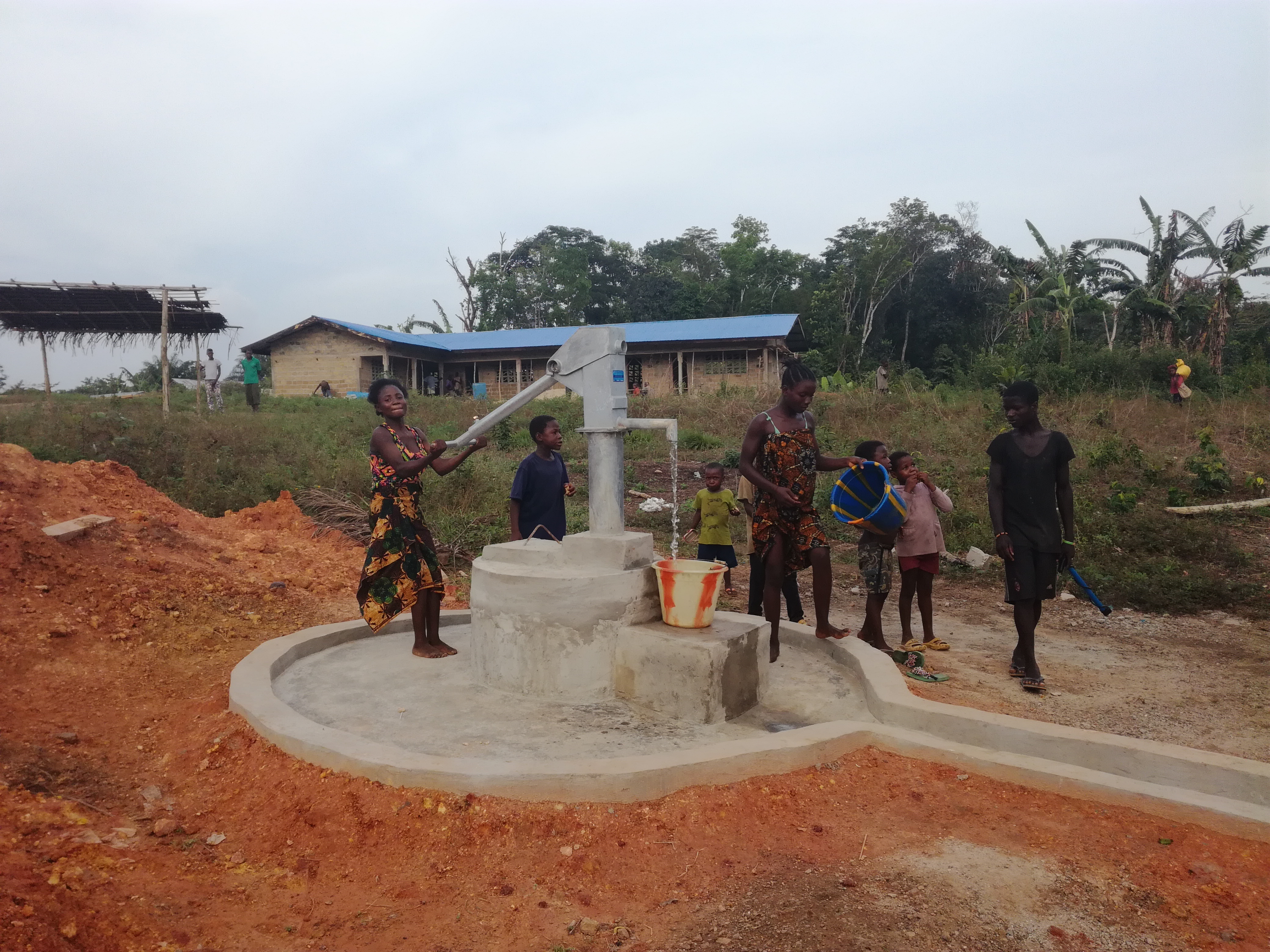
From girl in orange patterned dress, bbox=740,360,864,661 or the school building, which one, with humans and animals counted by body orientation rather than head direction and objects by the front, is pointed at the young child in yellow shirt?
the school building

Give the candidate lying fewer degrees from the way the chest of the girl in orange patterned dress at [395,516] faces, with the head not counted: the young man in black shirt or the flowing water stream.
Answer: the young man in black shirt

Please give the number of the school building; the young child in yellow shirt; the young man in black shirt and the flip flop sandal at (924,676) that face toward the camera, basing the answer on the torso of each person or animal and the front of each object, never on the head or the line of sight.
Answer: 3

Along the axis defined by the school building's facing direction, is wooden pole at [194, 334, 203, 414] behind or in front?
in front

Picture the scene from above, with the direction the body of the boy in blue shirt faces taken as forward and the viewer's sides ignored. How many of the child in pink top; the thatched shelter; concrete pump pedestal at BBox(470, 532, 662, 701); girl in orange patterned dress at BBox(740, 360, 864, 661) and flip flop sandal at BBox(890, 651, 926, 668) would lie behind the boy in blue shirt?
1

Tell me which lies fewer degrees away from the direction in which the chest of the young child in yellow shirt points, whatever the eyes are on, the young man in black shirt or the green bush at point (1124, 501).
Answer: the young man in black shirt

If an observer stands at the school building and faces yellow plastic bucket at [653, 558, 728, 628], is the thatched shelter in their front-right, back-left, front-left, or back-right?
front-right

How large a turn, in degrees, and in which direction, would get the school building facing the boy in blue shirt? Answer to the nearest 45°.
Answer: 0° — it already faces them

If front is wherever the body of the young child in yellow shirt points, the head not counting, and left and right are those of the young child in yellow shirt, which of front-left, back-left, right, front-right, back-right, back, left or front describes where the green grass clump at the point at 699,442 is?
back

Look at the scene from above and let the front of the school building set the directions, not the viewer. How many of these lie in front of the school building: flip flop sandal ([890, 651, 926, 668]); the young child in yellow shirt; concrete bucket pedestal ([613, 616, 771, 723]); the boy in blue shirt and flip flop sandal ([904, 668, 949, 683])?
5

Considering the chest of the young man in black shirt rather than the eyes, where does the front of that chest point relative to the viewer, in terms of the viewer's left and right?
facing the viewer

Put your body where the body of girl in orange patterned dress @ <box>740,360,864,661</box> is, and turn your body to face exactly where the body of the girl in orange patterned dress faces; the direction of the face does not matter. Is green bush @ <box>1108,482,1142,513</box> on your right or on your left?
on your left

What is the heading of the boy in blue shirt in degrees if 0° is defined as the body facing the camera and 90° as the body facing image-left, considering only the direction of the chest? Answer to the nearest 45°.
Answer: approximately 315°
